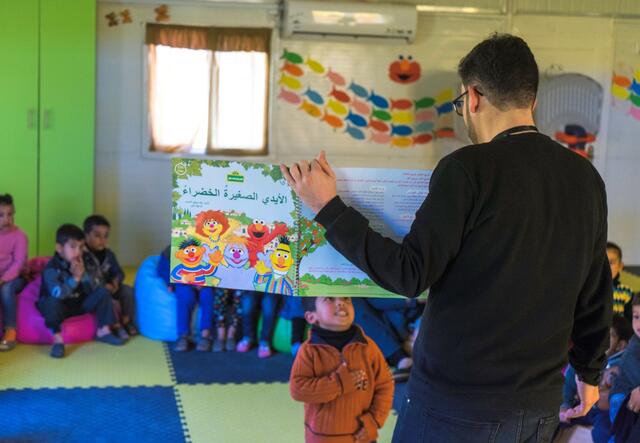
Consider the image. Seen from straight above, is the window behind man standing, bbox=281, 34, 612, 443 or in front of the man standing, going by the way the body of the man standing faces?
in front

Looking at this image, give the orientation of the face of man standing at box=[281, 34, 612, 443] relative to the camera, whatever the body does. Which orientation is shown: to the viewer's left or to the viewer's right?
to the viewer's left

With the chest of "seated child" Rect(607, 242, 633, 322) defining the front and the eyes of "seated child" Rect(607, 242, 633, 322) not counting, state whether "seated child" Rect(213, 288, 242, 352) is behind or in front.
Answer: in front

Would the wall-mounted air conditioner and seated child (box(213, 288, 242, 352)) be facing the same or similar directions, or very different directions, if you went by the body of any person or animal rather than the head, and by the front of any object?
same or similar directions

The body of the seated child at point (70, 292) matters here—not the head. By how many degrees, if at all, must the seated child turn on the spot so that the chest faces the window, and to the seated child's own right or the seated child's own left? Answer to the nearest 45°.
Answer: approximately 90° to the seated child's own left

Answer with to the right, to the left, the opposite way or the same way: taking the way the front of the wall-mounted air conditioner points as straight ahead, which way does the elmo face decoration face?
the same way

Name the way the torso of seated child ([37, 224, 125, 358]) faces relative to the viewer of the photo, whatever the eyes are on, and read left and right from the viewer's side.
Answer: facing the viewer and to the right of the viewer

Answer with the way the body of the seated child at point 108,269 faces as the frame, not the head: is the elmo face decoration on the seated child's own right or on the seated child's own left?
on the seated child's own left

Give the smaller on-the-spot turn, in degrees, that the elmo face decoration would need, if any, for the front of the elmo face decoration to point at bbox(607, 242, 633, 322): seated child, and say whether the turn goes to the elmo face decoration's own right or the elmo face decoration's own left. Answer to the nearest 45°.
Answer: approximately 45° to the elmo face decoration's own left

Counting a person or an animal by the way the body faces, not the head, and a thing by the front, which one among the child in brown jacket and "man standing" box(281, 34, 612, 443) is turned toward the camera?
the child in brown jacket

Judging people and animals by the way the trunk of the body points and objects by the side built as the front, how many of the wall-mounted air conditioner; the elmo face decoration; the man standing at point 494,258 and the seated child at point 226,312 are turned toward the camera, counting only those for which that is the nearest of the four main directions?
3

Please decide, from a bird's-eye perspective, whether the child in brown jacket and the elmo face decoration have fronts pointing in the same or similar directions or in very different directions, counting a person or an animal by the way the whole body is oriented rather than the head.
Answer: same or similar directions

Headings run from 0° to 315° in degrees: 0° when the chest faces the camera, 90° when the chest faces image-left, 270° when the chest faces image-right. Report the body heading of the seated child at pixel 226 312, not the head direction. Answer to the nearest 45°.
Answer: approximately 0°

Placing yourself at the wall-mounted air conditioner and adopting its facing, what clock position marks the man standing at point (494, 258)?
The man standing is roughly at 12 o'clock from the wall-mounted air conditioner.

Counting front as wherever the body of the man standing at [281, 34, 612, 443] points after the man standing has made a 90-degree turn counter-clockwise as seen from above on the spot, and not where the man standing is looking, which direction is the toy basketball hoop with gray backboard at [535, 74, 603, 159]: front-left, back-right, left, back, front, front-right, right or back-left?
back-right

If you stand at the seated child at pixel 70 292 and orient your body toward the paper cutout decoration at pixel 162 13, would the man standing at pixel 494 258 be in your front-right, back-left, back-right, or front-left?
back-right

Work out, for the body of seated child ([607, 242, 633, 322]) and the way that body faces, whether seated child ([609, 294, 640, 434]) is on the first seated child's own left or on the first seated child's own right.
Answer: on the first seated child's own left

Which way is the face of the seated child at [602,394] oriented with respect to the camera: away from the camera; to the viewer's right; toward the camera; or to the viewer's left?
to the viewer's left

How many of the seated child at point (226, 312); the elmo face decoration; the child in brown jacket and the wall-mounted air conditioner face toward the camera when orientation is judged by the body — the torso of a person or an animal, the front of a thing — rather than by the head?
4

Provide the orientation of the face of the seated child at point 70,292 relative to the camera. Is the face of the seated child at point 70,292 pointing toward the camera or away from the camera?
toward the camera
